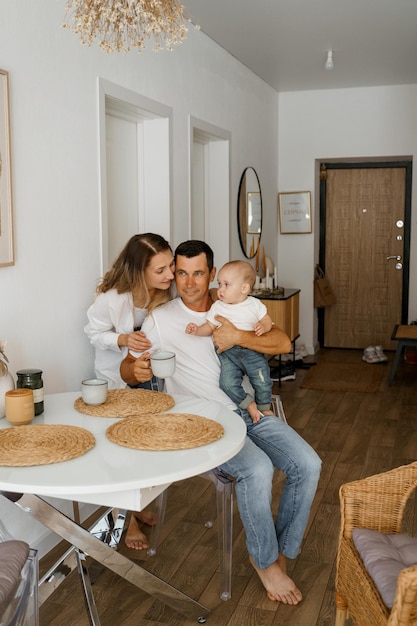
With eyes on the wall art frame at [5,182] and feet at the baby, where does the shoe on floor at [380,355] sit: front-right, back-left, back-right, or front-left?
back-right

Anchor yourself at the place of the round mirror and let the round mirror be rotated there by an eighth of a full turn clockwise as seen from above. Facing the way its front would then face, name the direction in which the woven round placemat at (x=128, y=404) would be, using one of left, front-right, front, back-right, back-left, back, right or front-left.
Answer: front-right

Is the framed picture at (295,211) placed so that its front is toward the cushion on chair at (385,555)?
yes

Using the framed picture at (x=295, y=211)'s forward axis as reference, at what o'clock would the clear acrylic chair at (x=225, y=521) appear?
The clear acrylic chair is roughly at 12 o'clock from the framed picture.

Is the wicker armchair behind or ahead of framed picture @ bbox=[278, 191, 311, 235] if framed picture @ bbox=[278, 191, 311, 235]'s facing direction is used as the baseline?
ahead

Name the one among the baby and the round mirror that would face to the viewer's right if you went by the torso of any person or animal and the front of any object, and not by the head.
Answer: the round mirror

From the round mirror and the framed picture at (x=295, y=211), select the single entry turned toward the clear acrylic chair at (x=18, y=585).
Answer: the framed picture

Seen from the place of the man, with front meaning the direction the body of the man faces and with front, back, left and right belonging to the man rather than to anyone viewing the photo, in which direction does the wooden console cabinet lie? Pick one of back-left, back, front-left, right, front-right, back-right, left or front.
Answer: back

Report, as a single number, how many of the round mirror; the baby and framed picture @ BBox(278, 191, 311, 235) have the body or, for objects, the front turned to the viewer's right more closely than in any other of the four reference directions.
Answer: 1

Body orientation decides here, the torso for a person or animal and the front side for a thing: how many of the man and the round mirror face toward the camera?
1

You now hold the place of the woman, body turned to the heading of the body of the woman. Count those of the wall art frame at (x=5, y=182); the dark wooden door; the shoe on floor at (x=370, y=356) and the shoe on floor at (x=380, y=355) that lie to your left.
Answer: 3

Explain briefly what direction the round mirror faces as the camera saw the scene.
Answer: facing to the right of the viewer

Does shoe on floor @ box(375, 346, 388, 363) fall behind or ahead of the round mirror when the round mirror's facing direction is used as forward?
ahead
